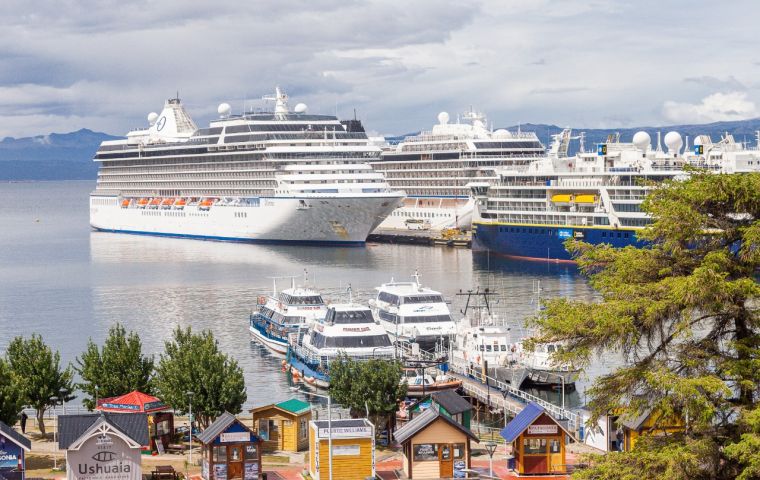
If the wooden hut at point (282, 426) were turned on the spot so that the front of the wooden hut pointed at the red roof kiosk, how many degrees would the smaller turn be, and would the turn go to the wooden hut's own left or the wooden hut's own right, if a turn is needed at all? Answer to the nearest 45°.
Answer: approximately 45° to the wooden hut's own right

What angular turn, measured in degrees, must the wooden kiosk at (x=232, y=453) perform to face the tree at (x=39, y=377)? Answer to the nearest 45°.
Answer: approximately 135° to its right

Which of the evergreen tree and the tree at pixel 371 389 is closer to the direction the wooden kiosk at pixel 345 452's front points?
the evergreen tree

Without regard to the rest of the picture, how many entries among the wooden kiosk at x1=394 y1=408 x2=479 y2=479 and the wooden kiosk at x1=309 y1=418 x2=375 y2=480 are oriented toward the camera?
2

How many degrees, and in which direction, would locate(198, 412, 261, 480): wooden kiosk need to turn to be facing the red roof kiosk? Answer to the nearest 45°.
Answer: approximately 135° to its right

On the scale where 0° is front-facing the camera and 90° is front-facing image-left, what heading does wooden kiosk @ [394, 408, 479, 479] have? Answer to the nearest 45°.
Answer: approximately 0°

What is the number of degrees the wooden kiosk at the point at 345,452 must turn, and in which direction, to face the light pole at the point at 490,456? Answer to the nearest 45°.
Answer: approximately 90° to its left

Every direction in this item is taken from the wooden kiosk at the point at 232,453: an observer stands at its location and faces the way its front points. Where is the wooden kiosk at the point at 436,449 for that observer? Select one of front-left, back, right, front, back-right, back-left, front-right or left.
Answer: left

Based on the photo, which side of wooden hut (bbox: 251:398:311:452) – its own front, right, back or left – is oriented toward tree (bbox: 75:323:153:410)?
right
